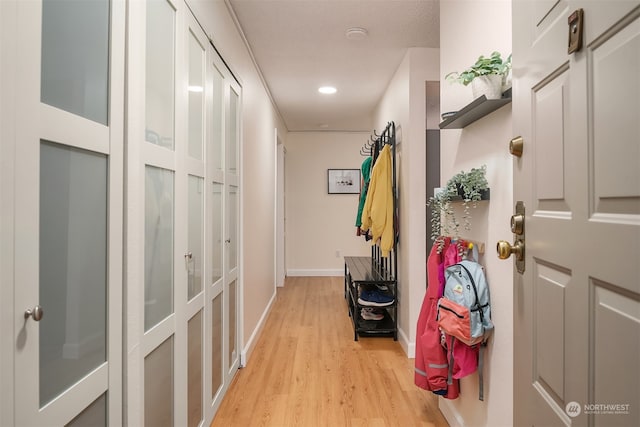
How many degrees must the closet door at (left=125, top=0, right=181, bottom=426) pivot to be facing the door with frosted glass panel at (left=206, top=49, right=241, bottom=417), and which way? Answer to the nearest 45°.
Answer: approximately 90° to its left

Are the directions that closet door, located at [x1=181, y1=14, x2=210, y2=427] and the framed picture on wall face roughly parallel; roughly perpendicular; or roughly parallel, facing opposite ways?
roughly perpendicular

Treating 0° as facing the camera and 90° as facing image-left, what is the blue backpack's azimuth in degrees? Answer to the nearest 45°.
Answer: approximately 45°

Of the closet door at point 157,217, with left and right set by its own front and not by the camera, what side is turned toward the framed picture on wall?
left

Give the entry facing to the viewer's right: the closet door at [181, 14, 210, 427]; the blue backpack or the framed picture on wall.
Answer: the closet door

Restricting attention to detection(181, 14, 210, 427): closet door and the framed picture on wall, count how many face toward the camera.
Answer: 1

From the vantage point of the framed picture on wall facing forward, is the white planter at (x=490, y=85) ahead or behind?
ahead

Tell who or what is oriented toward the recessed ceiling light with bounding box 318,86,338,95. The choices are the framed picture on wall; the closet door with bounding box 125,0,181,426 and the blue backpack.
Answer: the framed picture on wall

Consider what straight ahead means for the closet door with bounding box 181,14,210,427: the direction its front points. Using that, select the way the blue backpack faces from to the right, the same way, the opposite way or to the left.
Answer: the opposite way

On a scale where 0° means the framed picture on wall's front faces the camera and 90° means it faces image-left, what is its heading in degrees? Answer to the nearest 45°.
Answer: approximately 0°

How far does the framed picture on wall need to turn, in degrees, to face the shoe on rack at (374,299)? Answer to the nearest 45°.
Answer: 0° — it already faces it

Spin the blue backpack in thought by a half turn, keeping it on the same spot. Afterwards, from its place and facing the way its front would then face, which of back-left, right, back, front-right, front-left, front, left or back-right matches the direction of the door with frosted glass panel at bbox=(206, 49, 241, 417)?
back-left

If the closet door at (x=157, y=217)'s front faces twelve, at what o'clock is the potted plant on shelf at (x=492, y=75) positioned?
The potted plant on shelf is roughly at 11 o'clock from the closet door.

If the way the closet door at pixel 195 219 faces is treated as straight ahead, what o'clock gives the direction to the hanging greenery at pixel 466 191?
The hanging greenery is roughly at 1 o'clock from the closet door.

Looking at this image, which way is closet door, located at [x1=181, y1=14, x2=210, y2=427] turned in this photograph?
to the viewer's right
